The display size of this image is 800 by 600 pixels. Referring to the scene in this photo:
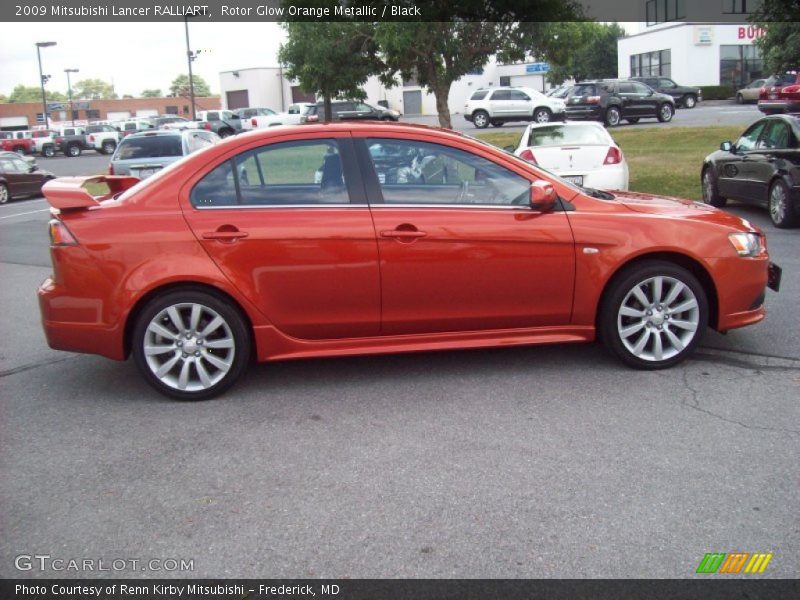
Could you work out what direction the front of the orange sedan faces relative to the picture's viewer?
facing to the right of the viewer

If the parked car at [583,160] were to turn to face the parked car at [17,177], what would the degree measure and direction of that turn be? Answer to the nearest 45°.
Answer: approximately 45° to its left

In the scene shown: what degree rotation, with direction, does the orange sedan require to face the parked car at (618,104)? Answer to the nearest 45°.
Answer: approximately 90° to its left

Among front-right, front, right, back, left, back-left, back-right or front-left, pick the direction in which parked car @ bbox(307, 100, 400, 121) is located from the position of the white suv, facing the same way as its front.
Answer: back

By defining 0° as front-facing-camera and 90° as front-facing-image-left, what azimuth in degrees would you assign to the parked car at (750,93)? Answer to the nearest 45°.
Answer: approximately 90°

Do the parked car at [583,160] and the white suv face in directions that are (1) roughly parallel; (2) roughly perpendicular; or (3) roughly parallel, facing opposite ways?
roughly perpendicular

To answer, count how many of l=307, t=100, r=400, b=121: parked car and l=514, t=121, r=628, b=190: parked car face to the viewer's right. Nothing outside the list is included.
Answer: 1

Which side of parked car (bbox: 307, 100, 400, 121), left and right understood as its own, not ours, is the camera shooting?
right

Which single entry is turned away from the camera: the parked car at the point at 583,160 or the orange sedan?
the parked car

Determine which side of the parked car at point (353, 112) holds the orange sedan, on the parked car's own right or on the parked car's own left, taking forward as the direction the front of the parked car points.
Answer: on the parked car's own right

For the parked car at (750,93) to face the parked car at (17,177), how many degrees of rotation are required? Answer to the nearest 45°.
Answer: approximately 45° to its left

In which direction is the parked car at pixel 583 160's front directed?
away from the camera

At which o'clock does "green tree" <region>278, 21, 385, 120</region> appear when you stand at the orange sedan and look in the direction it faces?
The green tree is roughly at 9 o'clock from the orange sedan.
